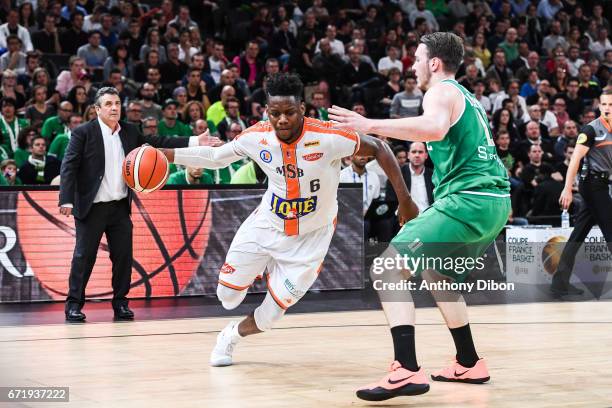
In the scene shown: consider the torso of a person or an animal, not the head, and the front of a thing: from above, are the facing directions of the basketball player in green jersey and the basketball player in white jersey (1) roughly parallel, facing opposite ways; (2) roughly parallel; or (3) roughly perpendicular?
roughly perpendicular

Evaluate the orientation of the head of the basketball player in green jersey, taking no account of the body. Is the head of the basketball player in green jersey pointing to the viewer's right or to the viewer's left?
to the viewer's left

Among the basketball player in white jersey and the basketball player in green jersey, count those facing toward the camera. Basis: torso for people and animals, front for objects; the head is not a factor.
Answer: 1

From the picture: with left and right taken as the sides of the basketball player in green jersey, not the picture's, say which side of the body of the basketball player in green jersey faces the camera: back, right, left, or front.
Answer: left

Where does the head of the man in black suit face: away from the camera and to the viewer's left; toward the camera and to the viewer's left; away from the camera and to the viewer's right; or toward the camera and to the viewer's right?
toward the camera and to the viewer's right

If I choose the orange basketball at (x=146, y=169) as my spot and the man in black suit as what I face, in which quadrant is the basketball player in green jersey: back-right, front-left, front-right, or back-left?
back-right

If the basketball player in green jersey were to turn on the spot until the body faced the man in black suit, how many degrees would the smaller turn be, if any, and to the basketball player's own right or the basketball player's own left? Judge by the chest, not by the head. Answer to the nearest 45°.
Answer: approximately 45° to the basketball player's own right

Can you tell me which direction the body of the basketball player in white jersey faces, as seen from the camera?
toward the camera
